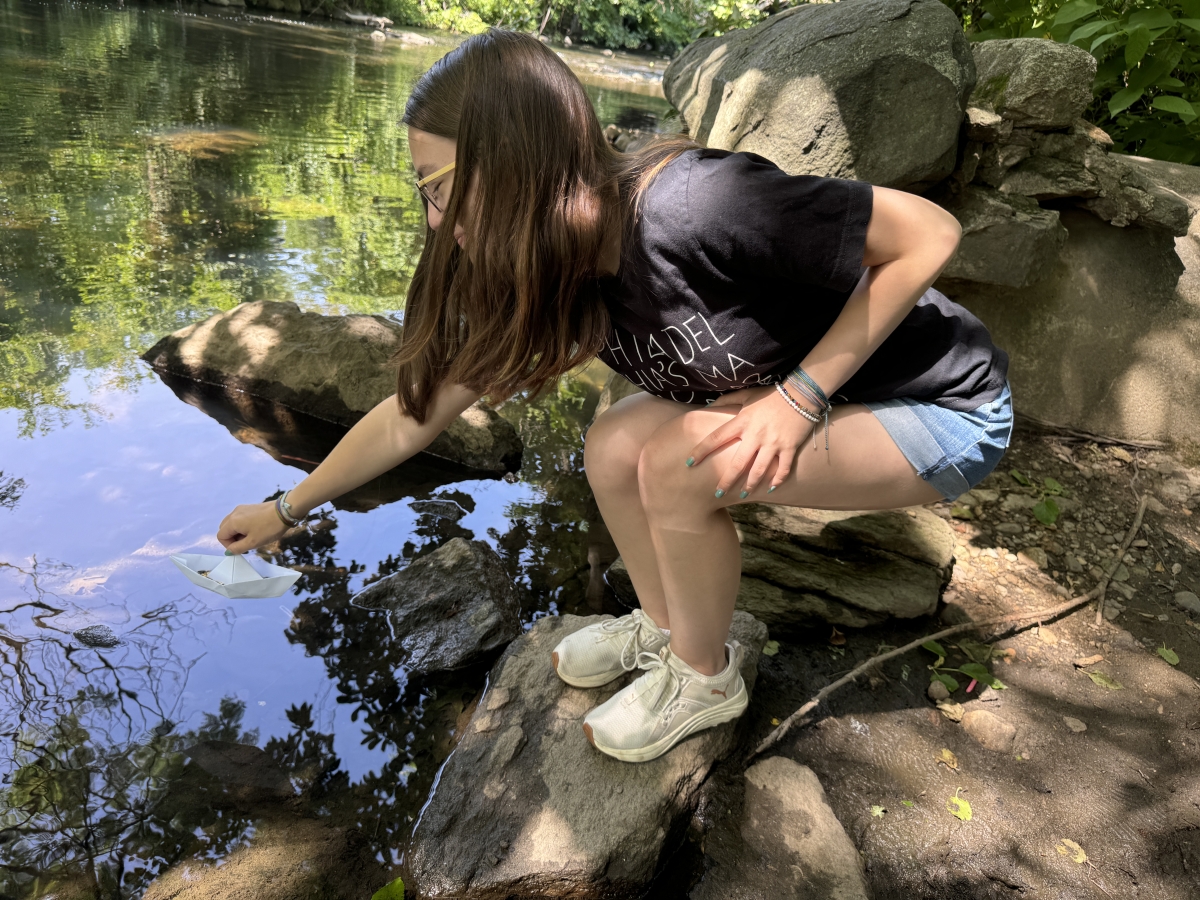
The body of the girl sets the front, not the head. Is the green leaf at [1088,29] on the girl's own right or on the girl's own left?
on the girl's own right

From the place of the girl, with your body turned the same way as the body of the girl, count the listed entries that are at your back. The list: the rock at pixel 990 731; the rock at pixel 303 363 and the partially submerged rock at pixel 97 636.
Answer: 1

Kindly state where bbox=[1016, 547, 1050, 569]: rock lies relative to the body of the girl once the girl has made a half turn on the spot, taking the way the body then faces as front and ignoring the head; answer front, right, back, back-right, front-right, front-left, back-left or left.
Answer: front-left

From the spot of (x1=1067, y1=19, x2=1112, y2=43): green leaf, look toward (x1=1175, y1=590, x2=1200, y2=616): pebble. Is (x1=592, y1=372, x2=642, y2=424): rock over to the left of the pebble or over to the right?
right

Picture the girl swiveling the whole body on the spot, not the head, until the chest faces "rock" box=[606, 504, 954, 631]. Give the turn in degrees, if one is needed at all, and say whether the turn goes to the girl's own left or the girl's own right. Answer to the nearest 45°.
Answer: approximately 135° to the girl's own right

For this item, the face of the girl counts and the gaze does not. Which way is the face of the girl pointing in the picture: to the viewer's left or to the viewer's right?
to the viewer's left

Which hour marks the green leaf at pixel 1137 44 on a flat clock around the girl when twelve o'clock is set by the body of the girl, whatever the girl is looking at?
The green leaf is roughly at 4 o'clock from the girl.

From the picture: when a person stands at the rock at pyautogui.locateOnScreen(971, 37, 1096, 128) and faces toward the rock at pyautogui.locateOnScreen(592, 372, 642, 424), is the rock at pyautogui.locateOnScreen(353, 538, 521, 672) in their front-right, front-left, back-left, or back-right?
front-left

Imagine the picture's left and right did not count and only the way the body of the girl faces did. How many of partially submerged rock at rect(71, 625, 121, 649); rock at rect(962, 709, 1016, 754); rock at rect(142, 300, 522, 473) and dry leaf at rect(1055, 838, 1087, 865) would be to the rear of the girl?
2

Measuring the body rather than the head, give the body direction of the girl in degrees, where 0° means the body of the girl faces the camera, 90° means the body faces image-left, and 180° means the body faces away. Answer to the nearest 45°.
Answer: approximately 90°

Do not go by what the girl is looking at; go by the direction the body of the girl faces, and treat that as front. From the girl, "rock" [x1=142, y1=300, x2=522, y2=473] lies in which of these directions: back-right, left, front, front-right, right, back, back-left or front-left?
front-right

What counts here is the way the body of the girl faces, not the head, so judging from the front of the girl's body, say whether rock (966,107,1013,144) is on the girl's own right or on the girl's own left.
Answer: on the girl's own right

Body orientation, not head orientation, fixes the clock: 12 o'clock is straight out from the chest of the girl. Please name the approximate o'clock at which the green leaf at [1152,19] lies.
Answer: The green leaf is roughly at 4 o'clock from the girl.

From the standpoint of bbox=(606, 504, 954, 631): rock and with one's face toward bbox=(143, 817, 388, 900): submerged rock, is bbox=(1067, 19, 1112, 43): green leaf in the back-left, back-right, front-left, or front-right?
back-right
